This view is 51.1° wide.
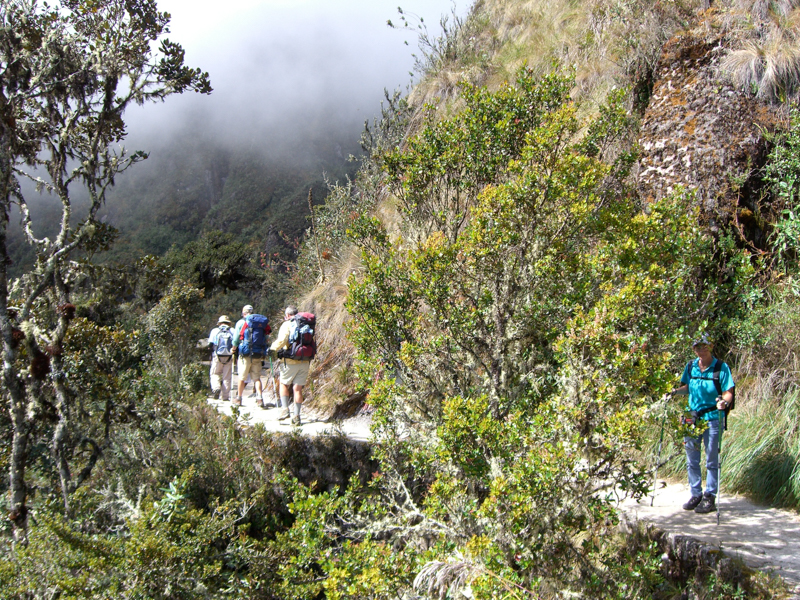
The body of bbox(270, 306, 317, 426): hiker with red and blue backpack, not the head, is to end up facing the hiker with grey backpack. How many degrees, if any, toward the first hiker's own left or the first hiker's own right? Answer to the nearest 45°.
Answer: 0° — they already face them

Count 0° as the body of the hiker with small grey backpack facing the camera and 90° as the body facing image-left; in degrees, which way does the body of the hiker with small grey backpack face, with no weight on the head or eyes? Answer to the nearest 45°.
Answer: approximately 180°

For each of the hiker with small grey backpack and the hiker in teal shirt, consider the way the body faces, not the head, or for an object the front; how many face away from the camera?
1

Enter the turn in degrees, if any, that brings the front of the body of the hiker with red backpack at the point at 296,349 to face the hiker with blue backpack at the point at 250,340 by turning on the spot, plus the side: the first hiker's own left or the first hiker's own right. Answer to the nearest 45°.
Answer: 0° — they already face them

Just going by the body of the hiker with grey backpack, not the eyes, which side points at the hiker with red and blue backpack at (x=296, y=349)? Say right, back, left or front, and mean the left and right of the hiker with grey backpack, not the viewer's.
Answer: back

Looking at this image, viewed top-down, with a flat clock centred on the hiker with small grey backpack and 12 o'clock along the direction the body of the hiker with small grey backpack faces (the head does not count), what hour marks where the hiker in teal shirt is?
The hiker in teal shirt is roughly at 5 o'clock from the hiker with small grey backpack.

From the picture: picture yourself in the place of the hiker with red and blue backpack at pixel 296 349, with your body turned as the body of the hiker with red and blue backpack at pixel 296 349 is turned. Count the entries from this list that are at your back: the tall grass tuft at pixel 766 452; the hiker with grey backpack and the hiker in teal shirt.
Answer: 2

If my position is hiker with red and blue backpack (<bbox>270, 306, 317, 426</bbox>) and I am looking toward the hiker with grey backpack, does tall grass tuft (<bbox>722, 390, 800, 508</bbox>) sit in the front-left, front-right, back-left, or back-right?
back-right

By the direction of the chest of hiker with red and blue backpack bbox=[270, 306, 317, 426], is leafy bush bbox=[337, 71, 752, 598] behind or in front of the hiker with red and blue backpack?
behind

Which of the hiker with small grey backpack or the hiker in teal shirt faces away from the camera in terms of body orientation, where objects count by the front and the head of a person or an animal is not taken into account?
the hiker with small grey backpack

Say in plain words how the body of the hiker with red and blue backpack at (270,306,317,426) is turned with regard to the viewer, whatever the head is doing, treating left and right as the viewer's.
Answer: facing away from the viewer and to the left of the viewer
